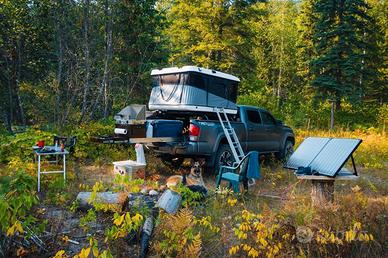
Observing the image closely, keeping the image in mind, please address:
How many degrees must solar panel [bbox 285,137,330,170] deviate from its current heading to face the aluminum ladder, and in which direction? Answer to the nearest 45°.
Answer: approximately 90° to its right

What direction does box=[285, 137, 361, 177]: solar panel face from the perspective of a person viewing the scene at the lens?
facing the viewer and to the left of the viewer

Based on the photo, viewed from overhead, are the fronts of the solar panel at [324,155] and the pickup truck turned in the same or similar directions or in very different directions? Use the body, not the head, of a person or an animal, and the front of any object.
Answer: very different directions

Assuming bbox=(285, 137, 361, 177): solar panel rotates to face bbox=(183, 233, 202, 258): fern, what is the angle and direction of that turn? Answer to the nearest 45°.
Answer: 0° — it already faces it

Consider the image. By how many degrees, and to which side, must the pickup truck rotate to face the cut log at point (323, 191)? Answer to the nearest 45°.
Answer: approximately 90° to its right

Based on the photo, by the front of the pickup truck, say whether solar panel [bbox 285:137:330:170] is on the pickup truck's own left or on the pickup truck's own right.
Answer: on the pickup truck's own right

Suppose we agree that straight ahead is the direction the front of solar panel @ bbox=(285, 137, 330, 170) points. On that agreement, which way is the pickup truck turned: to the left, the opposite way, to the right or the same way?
the opposite way

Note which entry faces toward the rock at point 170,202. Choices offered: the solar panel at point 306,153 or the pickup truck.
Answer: the solar panel

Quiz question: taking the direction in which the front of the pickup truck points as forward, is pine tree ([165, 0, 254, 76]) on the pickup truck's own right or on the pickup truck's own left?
on the pickup truck's own left

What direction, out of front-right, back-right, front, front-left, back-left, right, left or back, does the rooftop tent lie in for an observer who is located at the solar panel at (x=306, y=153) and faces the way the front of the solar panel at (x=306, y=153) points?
right

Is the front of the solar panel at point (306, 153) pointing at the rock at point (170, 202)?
yes

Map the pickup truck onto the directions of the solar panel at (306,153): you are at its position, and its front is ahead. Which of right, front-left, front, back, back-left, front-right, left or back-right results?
right

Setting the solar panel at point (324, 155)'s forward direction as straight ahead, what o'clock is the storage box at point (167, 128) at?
The storage box is roughly at 2 o'clock from the solar panel.

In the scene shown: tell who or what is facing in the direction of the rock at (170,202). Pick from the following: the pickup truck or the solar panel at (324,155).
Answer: the solar panel
